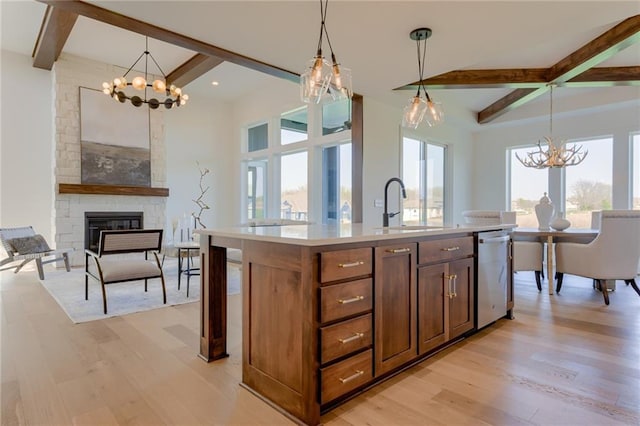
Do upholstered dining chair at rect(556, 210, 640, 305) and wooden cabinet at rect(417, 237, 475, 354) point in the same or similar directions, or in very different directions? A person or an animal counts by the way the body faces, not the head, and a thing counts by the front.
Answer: very different directions

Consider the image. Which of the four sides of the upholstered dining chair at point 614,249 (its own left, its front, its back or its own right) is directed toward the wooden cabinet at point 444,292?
left

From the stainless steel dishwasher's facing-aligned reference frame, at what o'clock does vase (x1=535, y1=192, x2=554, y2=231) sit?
The vase is roughly at 8 o'clock from the stainless steel dishwasher.

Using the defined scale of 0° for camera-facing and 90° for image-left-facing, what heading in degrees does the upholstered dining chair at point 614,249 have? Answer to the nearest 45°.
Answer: approximately 135°

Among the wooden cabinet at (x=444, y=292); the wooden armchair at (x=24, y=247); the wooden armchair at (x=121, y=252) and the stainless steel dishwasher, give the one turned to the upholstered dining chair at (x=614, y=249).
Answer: the wooden armchair at (x=24, y=247)

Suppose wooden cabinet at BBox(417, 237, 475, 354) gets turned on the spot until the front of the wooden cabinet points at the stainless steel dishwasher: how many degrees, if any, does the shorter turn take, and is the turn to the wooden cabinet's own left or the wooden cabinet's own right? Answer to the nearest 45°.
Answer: approximately 90° to the wooden cabinet's own left

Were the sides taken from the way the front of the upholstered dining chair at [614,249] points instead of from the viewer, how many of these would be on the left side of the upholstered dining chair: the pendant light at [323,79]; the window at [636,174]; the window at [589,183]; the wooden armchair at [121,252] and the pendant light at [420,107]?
3

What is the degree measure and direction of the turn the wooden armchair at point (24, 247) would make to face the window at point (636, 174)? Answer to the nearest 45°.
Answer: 0° — it already faces it

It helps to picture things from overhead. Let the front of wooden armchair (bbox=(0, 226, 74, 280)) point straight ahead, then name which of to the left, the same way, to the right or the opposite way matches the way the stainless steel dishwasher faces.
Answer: to the right

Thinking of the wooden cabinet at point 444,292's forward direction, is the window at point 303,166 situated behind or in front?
behind

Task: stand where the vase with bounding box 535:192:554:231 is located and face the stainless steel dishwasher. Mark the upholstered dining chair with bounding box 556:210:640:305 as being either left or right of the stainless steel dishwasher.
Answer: left

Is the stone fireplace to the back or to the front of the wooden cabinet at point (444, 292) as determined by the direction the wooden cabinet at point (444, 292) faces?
to the back

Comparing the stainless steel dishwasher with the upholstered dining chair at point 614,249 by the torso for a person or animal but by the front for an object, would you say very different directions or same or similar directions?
very different directions

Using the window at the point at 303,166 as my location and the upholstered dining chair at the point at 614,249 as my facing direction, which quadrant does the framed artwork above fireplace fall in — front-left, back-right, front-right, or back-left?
back-right

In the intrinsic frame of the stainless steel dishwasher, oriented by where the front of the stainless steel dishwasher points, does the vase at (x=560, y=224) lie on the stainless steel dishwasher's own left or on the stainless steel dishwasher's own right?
on the stainless steel dishwasher's own left

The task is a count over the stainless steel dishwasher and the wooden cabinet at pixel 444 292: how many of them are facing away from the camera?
0
